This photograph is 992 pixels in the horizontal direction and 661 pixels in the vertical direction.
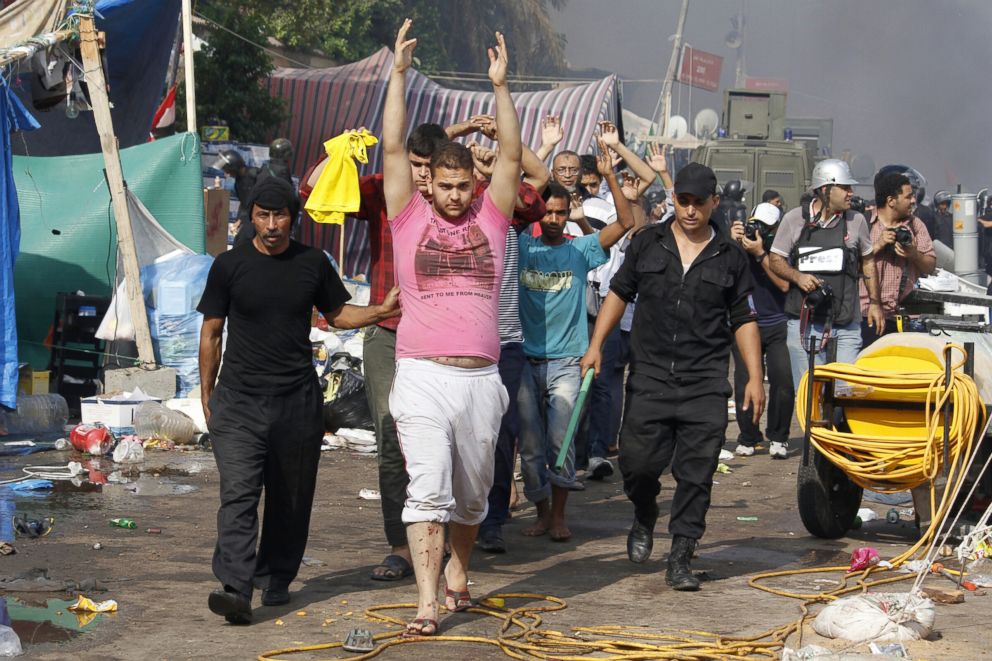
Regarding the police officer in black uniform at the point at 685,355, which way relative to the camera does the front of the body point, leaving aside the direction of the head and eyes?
toward the camera

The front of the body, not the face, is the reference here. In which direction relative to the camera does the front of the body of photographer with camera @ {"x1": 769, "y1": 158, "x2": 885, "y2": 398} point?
toward the camera

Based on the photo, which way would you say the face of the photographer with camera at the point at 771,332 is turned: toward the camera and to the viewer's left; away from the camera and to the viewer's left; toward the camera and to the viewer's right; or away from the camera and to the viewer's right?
toward the camera and to the viewer's left

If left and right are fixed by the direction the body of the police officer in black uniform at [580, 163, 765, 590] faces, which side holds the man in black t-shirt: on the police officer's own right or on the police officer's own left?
on the police officer's own right

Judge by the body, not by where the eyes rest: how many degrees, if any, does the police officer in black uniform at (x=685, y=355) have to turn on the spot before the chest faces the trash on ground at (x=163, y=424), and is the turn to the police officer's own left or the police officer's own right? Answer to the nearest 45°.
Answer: approximately 135° to the police officer's own right

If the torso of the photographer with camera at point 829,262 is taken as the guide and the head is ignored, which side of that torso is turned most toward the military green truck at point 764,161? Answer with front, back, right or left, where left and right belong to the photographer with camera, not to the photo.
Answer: back

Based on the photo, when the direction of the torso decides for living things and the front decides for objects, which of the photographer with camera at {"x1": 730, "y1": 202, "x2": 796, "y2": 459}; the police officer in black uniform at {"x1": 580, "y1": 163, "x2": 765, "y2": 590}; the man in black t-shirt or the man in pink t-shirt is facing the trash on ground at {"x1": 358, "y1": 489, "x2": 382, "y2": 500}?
the photographer with camera

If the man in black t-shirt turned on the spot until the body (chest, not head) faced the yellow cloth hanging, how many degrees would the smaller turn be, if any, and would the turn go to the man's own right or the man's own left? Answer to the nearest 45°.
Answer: approximately 180°

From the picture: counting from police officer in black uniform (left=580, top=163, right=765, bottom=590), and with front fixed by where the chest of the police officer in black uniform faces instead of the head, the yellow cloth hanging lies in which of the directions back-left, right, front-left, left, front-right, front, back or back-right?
right

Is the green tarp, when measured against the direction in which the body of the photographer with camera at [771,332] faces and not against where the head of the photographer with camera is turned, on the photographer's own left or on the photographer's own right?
on the photographer's own right

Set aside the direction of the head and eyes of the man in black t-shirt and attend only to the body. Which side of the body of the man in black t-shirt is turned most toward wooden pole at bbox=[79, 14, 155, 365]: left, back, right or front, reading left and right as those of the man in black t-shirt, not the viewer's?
back

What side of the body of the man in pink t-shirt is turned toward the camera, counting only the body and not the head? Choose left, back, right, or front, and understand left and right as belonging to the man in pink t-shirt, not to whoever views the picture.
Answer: front

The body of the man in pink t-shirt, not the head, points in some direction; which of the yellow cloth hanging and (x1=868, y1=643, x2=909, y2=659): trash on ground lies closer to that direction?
the trash on ground

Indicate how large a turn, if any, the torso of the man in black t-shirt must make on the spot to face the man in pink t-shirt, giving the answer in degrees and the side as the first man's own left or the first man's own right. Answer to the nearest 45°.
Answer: approximately 45° to the first man's own left
